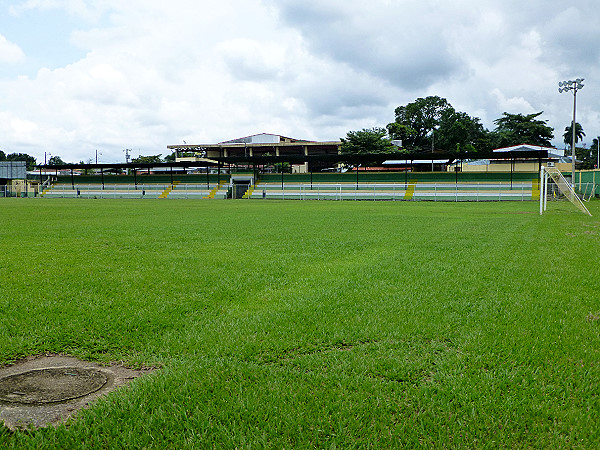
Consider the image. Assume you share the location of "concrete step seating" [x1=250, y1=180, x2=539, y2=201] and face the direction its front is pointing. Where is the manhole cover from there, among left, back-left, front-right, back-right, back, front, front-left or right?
front

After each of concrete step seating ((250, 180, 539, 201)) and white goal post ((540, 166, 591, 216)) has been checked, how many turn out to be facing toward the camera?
1

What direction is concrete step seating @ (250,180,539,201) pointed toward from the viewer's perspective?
toward the camera

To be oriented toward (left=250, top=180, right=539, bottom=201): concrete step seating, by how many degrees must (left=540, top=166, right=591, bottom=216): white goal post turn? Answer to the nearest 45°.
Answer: approximately 45° to its right

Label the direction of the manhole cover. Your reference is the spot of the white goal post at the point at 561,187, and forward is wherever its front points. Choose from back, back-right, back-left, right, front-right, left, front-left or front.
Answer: left

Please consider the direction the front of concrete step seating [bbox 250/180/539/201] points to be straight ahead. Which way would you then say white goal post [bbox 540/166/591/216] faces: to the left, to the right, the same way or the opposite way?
to the right

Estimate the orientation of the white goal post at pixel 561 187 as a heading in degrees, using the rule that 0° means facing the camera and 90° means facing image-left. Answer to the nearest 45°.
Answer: approximately 90°
